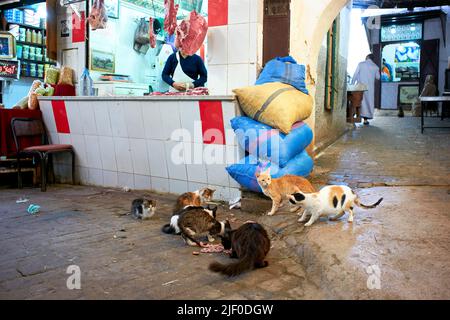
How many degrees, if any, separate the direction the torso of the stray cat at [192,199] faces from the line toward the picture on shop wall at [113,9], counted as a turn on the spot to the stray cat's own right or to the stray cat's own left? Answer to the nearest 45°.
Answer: approximately 90° to the stray cat's own left

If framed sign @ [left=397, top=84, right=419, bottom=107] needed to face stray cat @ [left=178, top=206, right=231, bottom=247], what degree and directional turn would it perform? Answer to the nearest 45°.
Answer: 0° — it already faces it

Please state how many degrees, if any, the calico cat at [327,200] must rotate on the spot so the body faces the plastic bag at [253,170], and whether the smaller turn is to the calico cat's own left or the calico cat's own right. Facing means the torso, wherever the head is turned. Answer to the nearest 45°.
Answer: approximately 45° to the calico cat's own right

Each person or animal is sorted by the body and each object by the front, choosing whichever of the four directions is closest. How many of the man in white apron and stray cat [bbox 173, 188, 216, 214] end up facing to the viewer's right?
1

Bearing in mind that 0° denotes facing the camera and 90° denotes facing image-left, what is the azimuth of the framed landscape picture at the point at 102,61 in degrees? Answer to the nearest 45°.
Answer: approximately 0°

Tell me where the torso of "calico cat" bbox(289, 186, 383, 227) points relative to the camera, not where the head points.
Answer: to the viewer's left

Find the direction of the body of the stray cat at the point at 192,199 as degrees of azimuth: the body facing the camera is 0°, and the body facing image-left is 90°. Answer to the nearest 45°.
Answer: approximately 270°

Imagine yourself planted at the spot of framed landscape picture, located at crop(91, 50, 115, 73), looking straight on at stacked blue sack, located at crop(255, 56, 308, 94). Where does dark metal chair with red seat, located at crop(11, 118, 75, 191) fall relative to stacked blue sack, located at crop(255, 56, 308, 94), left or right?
right
